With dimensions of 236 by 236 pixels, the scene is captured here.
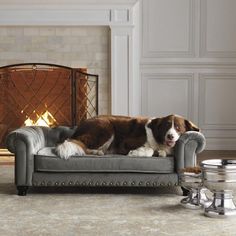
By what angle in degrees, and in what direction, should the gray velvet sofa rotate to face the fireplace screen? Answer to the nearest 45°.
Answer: approximately 180°

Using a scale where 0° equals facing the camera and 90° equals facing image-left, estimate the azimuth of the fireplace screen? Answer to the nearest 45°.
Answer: approximately 0°

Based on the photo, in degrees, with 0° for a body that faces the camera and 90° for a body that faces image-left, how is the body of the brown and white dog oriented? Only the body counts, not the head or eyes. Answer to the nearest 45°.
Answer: approximately 270°

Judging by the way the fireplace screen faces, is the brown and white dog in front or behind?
in front

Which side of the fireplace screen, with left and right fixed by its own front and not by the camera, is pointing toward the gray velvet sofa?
front

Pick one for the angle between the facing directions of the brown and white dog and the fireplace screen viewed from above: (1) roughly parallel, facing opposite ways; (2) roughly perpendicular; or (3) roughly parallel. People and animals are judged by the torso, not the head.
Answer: roughly perpendicular

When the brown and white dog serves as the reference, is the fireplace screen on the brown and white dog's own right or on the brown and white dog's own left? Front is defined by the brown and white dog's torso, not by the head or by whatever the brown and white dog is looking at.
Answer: on the brown and white dog's own left

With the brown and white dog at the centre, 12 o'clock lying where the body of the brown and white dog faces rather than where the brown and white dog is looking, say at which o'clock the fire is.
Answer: The fire is roughly at 8 o'clock from the brown and white dog.

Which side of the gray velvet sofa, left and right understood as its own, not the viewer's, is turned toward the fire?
back
